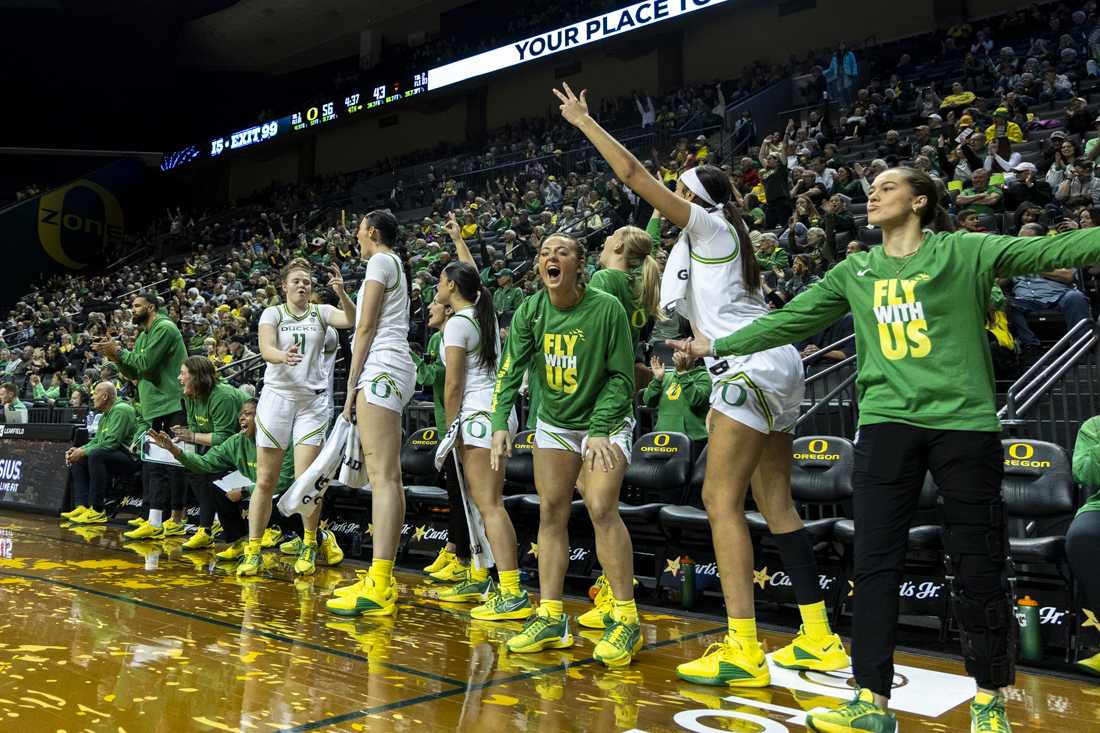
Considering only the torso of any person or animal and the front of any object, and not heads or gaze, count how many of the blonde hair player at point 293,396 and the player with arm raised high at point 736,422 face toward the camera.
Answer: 1

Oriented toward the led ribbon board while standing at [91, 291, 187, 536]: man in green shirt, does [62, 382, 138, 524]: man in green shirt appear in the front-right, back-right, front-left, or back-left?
front-left

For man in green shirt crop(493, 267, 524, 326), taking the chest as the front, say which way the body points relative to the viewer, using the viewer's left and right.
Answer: facing the viewer and to the left of the viewer

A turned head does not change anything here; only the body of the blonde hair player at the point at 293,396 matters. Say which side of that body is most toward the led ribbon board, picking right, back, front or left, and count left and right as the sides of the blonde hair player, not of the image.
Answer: back

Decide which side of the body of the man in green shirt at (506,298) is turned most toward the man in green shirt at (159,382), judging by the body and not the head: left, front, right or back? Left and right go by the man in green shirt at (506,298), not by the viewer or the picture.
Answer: front

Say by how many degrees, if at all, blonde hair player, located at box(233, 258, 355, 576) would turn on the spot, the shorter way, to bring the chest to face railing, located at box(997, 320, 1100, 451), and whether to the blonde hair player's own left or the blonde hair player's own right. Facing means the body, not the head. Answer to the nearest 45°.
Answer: approximately 90° to the blonde hair player's own left

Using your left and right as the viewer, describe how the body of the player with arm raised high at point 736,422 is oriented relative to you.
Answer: facing to the left of the viewer

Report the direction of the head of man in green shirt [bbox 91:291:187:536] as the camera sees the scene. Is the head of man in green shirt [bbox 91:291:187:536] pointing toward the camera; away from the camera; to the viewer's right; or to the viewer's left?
to the viewer's left

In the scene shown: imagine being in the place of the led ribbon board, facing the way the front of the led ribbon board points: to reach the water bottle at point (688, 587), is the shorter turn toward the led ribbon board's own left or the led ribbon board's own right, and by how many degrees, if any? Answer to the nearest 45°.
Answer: approximately 45° to the led ribbon board's own left

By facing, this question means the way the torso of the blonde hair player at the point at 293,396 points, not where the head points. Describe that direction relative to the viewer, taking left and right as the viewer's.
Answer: facing the viewer
